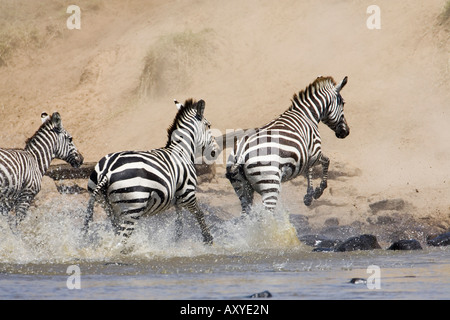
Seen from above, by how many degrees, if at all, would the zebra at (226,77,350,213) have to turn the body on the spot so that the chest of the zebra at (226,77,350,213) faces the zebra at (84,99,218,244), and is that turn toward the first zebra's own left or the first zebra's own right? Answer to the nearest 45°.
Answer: approximately 180°

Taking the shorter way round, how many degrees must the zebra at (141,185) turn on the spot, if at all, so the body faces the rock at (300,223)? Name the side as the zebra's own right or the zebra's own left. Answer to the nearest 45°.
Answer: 0° — it already faces it

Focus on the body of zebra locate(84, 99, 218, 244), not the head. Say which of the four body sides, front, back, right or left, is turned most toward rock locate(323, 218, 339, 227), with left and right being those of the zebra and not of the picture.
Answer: front

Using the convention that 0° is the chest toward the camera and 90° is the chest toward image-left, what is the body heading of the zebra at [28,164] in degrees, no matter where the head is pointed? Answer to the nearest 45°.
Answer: approximately 270°

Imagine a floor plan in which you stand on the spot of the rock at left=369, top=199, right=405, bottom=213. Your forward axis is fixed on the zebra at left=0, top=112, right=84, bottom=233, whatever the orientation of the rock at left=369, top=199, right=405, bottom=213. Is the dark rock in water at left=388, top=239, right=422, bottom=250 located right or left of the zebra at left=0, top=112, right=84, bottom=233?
left

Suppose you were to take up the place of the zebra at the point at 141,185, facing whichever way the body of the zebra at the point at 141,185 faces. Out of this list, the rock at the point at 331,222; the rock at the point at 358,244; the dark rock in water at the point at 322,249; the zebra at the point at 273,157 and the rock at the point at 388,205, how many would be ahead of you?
5

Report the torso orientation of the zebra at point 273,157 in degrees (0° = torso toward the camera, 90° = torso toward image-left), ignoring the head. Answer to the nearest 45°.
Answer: approximately 225°

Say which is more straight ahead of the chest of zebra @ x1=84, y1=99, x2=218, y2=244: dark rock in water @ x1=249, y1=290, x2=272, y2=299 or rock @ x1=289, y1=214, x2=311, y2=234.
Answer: the rock

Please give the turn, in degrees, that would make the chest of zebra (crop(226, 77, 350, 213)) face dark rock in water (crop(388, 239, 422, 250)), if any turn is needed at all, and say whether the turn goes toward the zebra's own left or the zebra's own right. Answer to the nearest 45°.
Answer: approximately 45° to the zebra's own right

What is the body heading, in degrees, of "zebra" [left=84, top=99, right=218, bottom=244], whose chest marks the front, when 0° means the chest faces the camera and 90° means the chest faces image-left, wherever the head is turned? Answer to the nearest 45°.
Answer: approximately 225°
